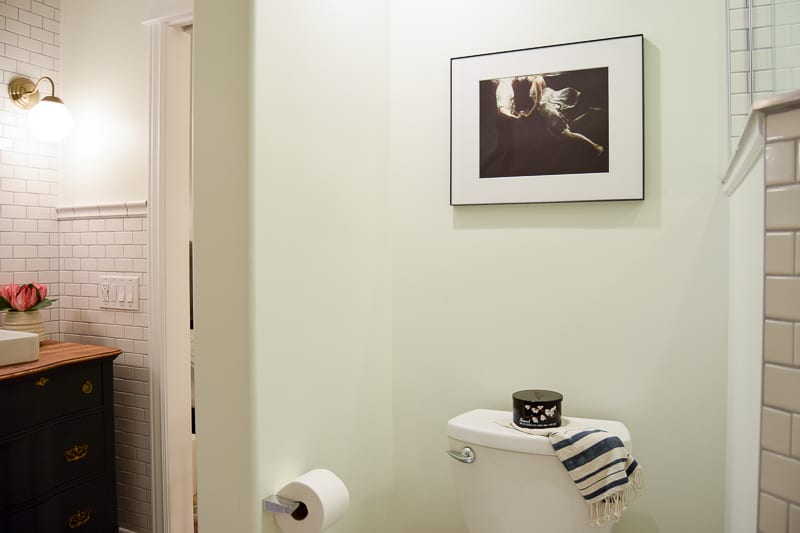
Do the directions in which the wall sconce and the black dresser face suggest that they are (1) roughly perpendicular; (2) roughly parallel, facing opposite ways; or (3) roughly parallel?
roughly parallel

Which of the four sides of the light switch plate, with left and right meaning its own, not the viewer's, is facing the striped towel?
left

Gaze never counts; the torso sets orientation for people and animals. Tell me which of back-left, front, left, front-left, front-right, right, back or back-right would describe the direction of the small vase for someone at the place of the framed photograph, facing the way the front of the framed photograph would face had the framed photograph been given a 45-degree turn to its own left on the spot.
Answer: right

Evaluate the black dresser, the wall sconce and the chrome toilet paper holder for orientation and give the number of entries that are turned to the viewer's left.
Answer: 0

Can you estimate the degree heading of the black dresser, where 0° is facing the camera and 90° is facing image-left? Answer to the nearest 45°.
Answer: approximately 315°

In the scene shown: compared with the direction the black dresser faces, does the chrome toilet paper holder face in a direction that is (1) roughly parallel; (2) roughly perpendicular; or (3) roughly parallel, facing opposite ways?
roughly parallel

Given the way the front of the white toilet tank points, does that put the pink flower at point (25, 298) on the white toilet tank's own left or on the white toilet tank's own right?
on the white toilet tank's own right

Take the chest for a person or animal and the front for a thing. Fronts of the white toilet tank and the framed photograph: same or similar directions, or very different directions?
same or similar directions

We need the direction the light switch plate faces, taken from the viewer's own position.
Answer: facing the viewer and to the left of the viewer

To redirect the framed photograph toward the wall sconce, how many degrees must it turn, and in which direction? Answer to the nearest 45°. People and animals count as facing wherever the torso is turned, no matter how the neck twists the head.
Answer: approximately 45° to its right

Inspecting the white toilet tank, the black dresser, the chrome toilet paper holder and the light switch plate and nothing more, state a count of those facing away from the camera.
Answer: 0

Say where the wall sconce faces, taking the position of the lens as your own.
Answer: facing the viewer and to the right of the viewer
